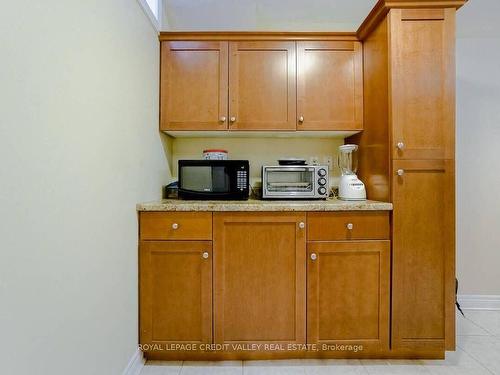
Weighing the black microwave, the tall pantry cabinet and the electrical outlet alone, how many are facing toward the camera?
3

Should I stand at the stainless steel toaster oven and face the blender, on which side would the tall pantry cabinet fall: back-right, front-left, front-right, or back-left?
front-right

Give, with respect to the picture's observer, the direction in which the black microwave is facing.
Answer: facing the viewer

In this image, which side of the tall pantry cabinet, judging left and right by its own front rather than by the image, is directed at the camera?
front

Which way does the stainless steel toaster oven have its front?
toward the camera

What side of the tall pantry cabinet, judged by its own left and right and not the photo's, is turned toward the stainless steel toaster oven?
right

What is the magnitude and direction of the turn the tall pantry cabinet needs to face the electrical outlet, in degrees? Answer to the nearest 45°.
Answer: approximately 135° to its right

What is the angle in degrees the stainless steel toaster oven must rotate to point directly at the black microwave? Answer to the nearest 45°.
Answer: approximately 90° to its right
